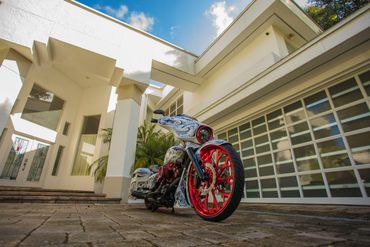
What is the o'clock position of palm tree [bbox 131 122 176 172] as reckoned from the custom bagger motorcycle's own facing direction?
The palm tree is roughly at 7 o'clock from the custom bagger motorcycle.

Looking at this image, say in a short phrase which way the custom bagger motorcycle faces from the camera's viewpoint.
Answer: facing the viewer and to the right of the viewer

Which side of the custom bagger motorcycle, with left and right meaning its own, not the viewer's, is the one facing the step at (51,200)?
back
